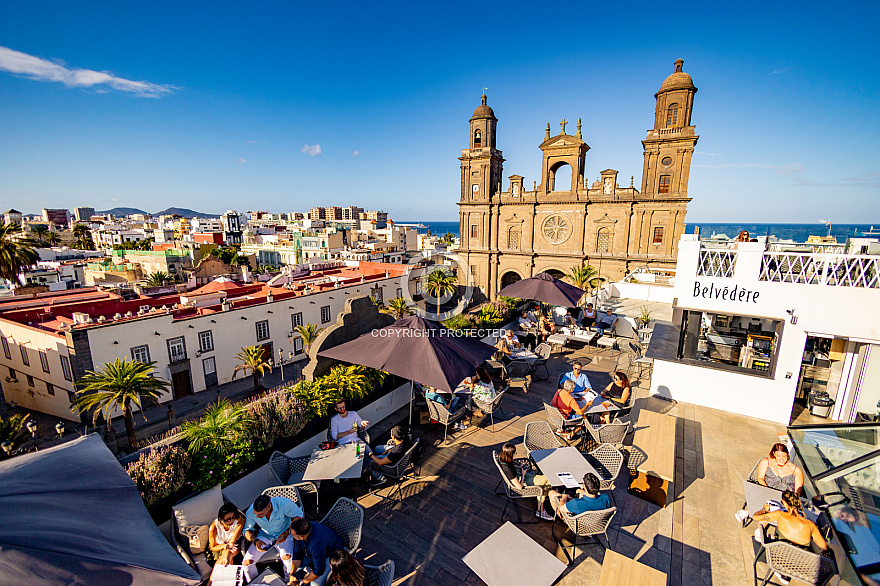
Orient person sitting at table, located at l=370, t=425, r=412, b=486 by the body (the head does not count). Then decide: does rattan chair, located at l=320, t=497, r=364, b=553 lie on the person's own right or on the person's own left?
on the person's own left

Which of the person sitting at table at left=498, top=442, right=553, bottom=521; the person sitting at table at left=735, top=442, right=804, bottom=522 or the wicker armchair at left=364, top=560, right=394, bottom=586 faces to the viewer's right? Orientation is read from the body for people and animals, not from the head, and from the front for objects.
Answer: the person sitting at table at left=498, top=442, right=553, bottom=521

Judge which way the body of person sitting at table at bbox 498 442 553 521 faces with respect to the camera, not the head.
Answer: to the viewer's right

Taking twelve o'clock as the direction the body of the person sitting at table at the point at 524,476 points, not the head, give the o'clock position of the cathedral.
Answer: The cathedral is roughly at 9 o'clock from the person sitting at table.

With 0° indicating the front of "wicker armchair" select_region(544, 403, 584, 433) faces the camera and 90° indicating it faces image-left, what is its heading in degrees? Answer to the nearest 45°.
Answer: approximately 225°

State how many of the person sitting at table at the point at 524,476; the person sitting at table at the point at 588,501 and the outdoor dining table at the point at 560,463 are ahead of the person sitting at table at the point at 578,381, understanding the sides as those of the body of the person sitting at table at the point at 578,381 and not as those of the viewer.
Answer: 3

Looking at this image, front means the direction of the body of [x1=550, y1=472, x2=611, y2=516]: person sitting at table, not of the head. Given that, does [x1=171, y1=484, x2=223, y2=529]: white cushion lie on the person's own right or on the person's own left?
on the person's own left

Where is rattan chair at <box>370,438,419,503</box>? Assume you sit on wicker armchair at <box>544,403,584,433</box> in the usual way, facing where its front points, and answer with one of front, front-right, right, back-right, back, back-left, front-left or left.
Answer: back

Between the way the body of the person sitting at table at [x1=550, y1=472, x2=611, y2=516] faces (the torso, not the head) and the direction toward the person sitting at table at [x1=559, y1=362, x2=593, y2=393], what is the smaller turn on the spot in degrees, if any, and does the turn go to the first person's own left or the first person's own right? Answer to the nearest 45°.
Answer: approximately 45° to the first person's own right

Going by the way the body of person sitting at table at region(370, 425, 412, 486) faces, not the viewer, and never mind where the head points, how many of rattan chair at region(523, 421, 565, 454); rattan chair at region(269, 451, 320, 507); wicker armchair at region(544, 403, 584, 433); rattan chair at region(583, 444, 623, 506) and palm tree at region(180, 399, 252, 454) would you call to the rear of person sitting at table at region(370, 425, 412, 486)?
3

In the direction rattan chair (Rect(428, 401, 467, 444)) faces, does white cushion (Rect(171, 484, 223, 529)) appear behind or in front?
behind

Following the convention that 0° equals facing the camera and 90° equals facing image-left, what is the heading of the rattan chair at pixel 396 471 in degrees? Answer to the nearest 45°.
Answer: approximately 90°
